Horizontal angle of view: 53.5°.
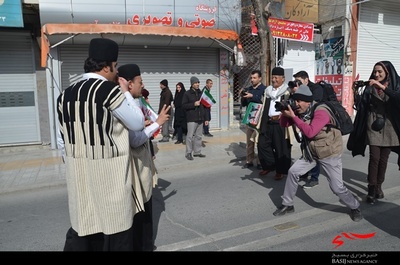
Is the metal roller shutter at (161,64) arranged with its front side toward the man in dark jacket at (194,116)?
yes

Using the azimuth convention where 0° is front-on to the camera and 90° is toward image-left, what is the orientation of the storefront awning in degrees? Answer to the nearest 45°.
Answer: approximately 0°

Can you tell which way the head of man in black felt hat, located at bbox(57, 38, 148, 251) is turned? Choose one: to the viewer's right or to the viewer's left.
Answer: to the viewer's right

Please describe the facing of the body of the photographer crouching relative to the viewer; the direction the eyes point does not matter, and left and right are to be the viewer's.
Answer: facing to the left of the viewer

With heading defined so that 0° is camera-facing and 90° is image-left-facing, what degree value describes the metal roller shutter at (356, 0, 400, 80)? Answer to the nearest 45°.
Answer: approximately 0°

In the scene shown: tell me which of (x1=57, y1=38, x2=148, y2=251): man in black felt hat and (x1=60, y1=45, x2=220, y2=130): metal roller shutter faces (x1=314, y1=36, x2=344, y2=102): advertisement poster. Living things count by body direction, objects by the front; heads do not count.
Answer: the man in black felt hat

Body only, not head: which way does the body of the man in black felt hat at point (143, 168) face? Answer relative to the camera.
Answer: to the viewer's right

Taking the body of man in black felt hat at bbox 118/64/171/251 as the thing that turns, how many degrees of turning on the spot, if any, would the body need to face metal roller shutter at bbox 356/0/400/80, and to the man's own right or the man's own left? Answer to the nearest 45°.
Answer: approximately 45° to the man's own left

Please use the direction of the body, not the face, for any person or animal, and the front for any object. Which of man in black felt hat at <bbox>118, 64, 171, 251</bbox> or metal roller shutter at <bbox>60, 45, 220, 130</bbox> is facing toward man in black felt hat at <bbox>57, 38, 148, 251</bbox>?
the metal roller shutter

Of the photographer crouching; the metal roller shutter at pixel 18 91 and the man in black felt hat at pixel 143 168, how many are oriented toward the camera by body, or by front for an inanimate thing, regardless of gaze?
1
